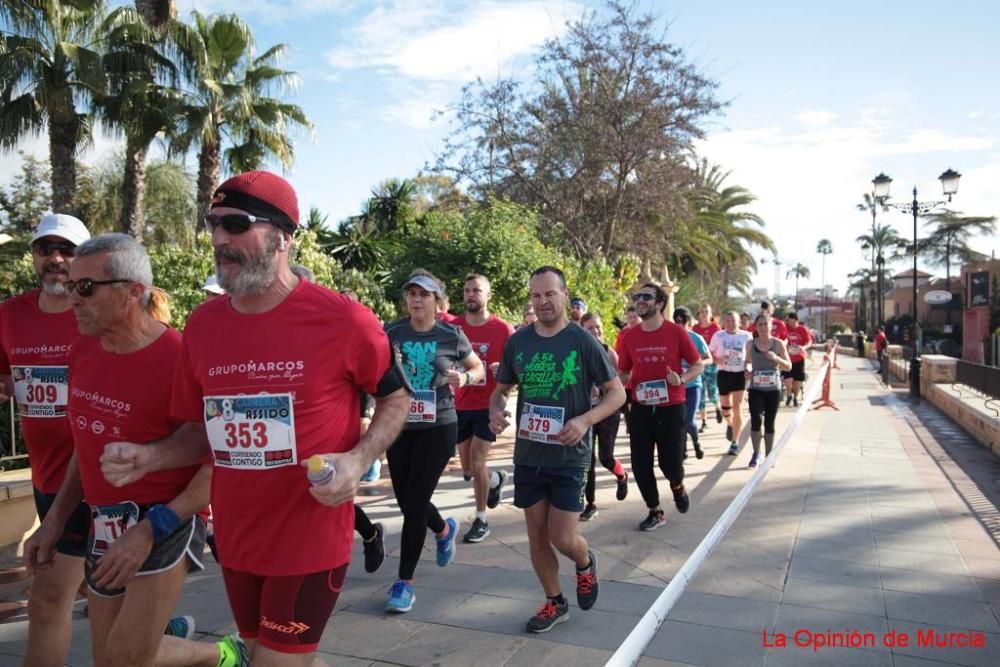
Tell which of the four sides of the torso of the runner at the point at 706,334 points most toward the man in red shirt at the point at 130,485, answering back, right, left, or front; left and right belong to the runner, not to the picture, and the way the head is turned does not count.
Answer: front

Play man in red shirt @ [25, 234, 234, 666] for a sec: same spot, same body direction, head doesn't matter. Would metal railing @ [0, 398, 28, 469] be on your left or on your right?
on your right

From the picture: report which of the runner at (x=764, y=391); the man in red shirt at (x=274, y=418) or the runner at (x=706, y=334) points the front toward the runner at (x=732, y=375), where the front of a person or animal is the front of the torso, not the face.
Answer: the runner at (x=706, y=334)

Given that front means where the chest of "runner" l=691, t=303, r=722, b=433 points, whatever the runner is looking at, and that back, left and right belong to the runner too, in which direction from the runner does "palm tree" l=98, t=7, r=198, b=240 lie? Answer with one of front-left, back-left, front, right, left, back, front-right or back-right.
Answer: right

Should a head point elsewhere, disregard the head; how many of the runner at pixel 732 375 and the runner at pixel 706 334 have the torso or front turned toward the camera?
2

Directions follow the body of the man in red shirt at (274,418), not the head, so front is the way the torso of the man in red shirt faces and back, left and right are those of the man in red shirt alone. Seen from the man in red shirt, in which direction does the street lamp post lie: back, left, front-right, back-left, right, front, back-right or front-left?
back

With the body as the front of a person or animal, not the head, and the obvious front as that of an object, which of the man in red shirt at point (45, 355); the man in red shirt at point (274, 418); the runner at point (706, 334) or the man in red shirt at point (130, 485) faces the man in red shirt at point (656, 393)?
the runner

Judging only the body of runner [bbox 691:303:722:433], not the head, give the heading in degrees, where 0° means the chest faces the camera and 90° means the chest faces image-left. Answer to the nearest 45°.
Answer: approximately 0°

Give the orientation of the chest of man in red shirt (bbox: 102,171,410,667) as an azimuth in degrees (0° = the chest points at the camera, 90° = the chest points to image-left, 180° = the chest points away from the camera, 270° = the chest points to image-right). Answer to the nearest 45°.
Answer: approximately 45°
